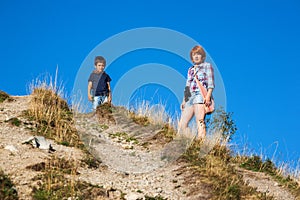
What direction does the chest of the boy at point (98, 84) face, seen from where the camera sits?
toward the camera

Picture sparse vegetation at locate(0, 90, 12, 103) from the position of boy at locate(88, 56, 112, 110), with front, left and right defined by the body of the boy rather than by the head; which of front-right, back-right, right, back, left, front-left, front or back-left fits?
right

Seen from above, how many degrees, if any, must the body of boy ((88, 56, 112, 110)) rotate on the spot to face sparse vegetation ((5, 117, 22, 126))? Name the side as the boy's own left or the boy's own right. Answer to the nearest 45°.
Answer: approximately 45° to the boy's own right

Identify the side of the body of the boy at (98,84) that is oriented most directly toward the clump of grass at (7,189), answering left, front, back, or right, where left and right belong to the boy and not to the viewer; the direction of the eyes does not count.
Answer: front

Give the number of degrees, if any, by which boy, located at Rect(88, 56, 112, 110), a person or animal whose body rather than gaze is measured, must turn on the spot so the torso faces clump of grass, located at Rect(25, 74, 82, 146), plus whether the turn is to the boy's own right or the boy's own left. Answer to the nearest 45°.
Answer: approximately 45° to the boy's own right

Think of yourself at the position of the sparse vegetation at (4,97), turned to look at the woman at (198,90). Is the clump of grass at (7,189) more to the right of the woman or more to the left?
right

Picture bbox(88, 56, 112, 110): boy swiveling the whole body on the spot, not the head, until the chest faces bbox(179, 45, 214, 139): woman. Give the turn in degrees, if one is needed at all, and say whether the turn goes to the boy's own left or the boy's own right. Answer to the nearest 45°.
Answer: approximately 45° to the boy's own left
